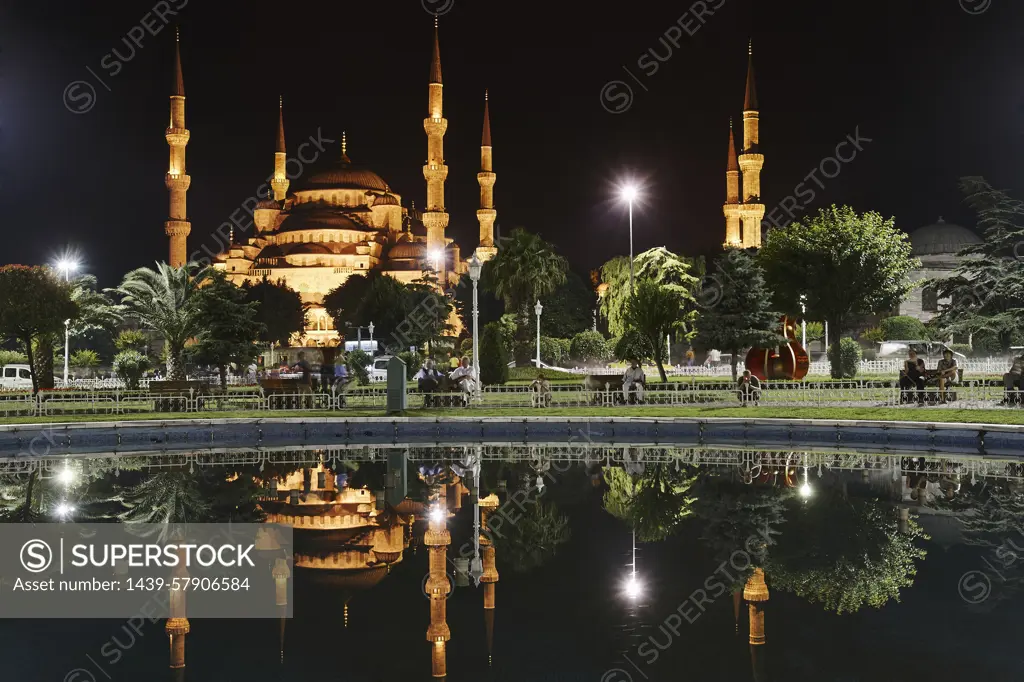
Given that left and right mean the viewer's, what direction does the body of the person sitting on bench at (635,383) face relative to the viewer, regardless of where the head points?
facing the viewer

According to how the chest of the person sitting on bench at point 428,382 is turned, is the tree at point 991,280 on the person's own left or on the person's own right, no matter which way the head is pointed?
on the person's own left

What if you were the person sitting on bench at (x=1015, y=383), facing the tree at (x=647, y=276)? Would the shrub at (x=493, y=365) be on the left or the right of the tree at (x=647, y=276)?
left

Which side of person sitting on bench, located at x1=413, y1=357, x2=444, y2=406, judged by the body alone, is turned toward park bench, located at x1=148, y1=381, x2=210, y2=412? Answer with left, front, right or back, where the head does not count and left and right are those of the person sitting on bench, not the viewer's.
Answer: right

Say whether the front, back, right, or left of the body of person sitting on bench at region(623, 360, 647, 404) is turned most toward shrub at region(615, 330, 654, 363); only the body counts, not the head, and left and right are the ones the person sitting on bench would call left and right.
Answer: back

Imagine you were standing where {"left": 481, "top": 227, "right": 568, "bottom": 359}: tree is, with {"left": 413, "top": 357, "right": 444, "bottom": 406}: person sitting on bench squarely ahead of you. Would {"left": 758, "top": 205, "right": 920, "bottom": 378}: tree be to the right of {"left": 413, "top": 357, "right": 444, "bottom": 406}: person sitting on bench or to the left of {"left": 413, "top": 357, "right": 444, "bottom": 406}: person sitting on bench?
left

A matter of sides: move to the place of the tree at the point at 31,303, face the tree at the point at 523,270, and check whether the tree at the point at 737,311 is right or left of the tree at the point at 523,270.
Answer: right

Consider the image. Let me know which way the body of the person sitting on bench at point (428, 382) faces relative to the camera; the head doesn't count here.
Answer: toward the camera
